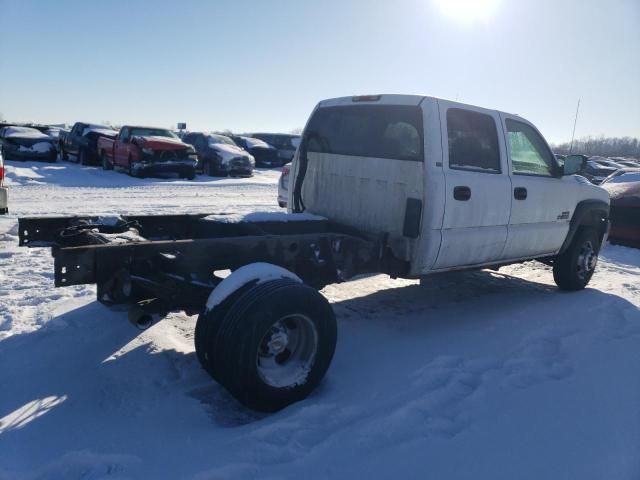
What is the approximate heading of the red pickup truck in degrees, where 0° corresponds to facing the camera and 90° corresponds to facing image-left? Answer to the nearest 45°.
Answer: approximately 315°

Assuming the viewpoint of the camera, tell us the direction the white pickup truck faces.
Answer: facing away from the viewer and to the right of the viewer

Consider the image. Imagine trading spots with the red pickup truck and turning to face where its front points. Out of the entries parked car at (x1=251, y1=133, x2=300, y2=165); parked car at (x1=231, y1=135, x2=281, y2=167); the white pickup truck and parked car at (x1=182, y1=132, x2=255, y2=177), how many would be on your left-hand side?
3

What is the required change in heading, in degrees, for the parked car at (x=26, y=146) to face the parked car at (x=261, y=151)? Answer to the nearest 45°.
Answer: approximately 45° to its left

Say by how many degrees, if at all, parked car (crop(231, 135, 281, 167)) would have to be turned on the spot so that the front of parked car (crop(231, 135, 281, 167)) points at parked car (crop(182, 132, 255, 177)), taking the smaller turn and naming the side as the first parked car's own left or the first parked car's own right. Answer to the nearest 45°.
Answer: approximately 45° to the first parked car's own right

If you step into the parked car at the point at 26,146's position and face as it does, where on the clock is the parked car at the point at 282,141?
the parked car at the point at 282,141 is roughly at 10 o'clock from the parked car at the point at 26,146.

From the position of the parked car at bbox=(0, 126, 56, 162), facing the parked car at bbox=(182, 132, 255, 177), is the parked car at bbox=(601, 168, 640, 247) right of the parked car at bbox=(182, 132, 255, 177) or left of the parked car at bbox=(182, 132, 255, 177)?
right

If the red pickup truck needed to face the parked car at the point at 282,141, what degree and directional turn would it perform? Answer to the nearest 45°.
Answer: approximately 90° to its left

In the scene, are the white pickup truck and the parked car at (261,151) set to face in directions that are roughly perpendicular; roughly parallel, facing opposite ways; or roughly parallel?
roughly perpendicular

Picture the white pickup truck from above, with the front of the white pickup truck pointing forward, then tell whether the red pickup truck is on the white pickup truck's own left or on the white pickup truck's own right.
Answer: on the white pickup truck's own left

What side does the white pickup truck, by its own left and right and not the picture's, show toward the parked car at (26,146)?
left

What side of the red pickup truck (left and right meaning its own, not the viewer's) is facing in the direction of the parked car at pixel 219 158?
left

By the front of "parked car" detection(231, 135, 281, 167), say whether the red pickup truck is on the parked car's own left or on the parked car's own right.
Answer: on the parked car's own right

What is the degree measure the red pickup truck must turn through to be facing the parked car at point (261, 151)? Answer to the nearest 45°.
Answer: approximately 90° to its left
